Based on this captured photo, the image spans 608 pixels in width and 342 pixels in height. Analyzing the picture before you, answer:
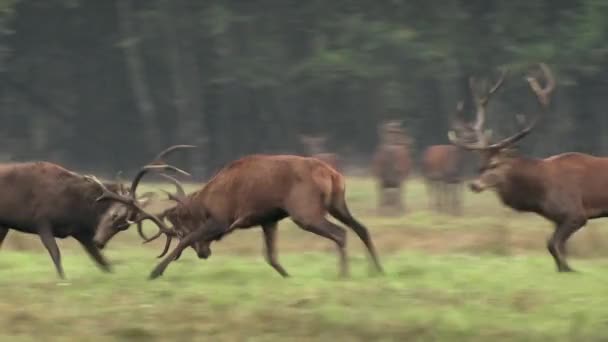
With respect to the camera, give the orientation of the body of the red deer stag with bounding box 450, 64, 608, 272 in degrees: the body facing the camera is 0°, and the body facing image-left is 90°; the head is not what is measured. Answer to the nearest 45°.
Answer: approximately 90°

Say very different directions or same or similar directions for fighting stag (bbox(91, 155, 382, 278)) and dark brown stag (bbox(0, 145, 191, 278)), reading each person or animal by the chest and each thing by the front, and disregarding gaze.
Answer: very different directions

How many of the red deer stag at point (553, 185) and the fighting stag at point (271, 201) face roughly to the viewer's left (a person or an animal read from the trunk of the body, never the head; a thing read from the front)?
2

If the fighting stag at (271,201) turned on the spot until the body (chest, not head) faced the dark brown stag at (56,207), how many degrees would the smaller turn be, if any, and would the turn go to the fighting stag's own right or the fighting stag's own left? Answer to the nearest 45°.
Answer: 0° — it already faces it

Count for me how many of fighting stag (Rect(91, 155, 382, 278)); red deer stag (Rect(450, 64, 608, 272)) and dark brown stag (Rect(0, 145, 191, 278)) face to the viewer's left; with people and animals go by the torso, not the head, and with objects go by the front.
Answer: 2

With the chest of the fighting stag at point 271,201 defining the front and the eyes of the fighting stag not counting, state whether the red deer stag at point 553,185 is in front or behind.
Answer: behind

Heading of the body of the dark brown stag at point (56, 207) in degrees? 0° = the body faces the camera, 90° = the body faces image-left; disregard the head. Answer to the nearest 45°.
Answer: approximately 270°

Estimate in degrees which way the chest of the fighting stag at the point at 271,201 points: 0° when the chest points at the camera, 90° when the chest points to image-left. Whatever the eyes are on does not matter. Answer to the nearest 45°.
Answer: approximately 90°

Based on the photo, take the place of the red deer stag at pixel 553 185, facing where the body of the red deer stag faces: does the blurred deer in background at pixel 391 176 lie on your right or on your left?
on your right

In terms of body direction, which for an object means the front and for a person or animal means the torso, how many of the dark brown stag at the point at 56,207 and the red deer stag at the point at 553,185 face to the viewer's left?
1

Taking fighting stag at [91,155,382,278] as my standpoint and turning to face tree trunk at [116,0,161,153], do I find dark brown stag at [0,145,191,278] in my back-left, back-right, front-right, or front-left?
front-left
